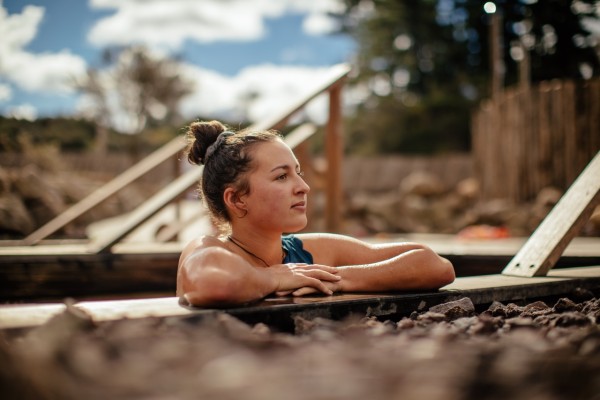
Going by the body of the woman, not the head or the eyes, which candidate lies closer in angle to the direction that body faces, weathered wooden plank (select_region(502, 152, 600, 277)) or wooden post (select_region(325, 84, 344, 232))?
the weathered wooden plank

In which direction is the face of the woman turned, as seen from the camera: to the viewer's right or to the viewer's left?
to the viewer's right

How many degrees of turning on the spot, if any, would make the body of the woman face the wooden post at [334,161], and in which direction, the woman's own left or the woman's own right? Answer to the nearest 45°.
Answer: approximately 135° to the woman's own left

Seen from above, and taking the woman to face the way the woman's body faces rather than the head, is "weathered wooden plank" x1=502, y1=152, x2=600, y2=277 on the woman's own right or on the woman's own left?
on the woman's own left

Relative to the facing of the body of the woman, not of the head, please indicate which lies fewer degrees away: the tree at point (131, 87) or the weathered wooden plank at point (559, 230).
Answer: the weathered wooden plank

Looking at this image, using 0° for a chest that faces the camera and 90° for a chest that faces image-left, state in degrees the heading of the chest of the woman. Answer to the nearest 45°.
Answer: approximately 315°

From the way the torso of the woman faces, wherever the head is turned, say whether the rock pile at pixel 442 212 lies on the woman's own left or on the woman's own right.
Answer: on the woman's own left

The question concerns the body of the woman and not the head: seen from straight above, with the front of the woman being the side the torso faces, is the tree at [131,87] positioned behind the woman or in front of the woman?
behind
